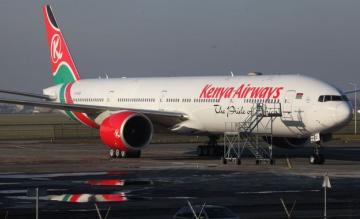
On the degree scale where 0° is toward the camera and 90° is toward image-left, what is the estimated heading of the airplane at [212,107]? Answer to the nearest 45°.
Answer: approximately 315°
